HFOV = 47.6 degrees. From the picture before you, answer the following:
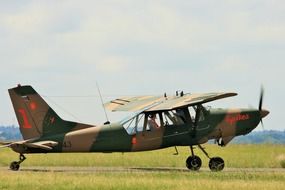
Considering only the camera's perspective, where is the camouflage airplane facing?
facing to the right of the viewer
